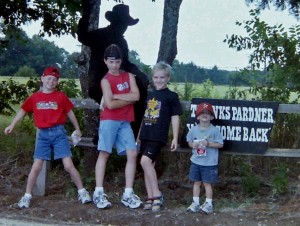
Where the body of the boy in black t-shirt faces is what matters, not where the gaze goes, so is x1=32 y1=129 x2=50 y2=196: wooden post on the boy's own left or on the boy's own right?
on the boy's own right

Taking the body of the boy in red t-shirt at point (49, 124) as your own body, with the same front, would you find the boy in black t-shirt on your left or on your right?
on your left

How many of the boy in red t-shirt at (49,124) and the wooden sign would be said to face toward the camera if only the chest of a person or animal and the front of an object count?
2

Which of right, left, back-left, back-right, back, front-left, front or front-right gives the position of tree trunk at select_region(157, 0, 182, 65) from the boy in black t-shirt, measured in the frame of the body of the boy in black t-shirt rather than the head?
back-right

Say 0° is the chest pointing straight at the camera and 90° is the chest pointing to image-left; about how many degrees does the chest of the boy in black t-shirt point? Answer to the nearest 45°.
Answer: approximately 45°

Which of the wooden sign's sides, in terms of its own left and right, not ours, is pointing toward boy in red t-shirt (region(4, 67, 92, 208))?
right

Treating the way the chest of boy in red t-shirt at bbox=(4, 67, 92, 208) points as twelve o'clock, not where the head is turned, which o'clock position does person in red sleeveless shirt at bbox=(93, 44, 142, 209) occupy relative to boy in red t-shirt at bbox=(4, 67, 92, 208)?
person in red sleeveless shirt at bbox=(93, 44, 142, 209) is roughly at 10 o'clock from boy in red t-shirt at bbox=(4, 67, 92, 208).

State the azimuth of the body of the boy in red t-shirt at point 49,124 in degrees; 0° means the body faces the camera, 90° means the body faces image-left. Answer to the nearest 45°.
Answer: approximately 0°
